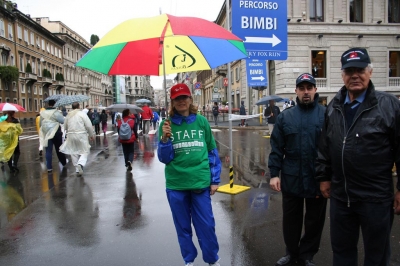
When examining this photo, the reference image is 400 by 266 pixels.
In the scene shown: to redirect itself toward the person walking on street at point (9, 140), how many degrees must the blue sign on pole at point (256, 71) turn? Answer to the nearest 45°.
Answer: approximately 90° to its right

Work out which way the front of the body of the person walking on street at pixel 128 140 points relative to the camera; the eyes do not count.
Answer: away from the camera

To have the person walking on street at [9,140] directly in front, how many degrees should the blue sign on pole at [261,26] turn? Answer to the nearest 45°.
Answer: approximately 90° to its right

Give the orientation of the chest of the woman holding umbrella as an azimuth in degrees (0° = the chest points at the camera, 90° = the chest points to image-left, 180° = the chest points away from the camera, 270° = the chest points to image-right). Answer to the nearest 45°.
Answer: approximately 0°

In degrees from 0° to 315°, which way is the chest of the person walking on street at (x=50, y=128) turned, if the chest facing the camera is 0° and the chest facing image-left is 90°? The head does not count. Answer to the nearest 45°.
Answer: approximately 180°

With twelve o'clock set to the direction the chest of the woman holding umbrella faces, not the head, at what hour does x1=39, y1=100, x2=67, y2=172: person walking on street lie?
The person walking on street is roughly at 5 o'clock from the woman holding umbrella.

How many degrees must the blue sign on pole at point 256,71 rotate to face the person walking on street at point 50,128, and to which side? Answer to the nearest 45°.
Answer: approximately 90° to its right

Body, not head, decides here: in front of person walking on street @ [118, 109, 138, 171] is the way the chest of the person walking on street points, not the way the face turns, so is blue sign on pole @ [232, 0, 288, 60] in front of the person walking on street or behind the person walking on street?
behind

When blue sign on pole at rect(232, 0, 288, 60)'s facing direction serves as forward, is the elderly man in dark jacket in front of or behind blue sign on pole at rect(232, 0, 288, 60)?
in front
